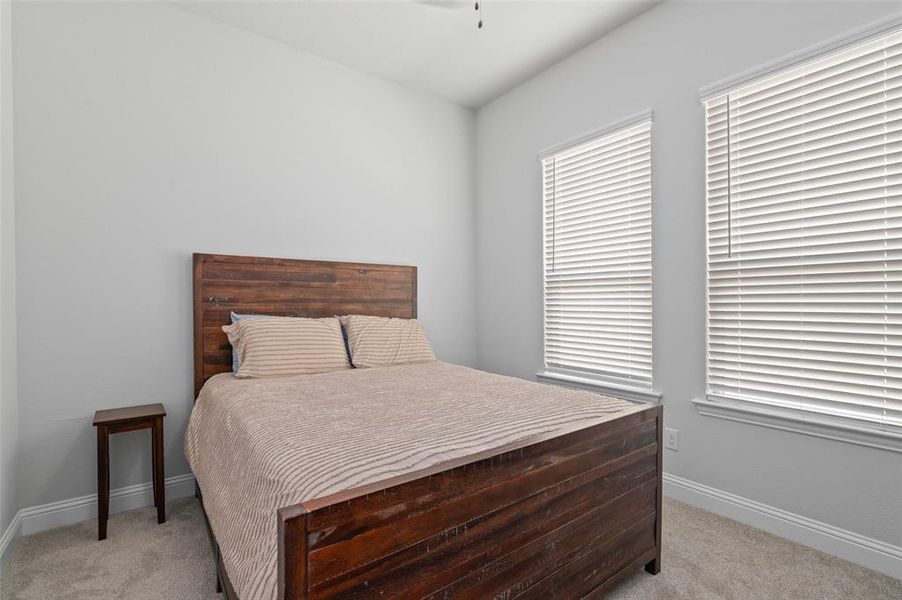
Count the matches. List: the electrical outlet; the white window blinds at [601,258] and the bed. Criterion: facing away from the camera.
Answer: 0

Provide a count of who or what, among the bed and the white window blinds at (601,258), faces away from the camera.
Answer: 0

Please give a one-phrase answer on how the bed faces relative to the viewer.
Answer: facing the viewer and to the right of the viewer

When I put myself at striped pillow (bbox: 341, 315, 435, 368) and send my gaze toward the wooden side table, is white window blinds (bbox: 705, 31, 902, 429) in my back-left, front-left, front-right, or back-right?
back-left

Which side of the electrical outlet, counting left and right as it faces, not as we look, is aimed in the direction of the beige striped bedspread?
front

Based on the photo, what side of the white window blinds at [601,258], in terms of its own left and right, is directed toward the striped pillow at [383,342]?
front

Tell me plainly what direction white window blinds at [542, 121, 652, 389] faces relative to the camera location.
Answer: facing the viewer and to the left of the viewer

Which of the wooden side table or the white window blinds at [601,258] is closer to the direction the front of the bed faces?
the white window blinds

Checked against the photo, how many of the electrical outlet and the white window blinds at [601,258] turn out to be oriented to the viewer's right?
0

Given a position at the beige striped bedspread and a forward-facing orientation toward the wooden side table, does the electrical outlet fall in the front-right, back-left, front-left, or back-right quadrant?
back-right

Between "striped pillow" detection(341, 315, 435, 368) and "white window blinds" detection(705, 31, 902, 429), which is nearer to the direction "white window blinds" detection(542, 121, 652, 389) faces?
the striped pillow

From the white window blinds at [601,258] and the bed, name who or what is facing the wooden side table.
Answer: the white window blinds

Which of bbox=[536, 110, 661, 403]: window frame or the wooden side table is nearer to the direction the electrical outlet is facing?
the wooden side table

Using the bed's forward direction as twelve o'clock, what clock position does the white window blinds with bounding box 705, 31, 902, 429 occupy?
The white window blinds is roughly at 10 o'clock from the bed.

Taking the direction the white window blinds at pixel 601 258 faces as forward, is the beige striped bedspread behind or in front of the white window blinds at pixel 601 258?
in front
